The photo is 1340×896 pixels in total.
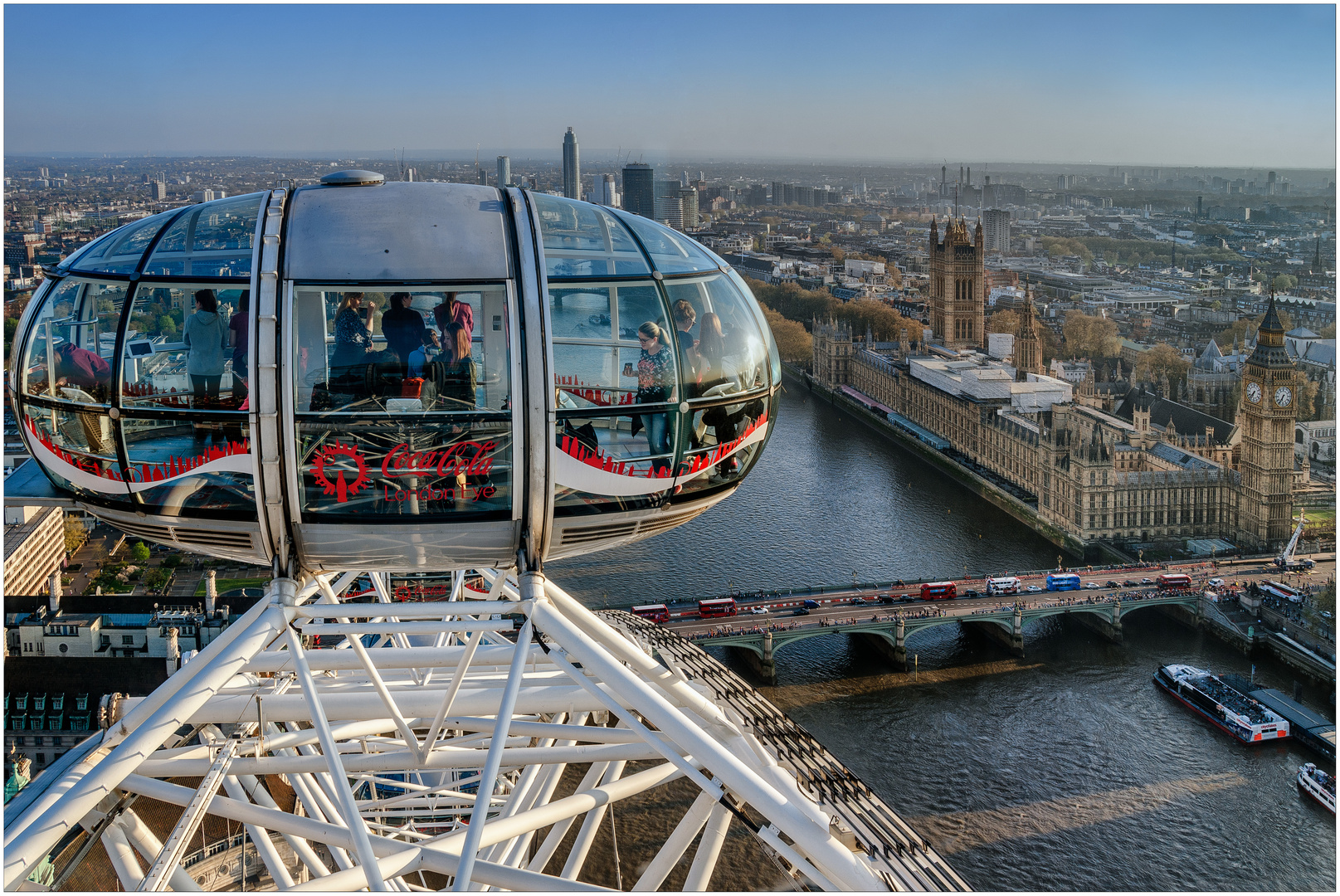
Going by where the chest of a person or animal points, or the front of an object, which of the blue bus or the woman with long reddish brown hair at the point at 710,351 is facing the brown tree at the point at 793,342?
the woman with long reddish brown hair

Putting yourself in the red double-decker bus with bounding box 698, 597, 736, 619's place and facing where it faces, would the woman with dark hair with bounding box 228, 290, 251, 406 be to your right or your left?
on your right

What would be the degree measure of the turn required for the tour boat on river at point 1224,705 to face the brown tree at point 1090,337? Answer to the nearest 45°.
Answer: approximately 45° to its right

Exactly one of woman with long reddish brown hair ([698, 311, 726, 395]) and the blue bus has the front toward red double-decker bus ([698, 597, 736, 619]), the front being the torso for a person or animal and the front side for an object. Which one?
the woman with long reddish brown hair

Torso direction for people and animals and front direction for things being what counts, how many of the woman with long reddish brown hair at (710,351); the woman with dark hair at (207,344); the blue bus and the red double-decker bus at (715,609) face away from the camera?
2

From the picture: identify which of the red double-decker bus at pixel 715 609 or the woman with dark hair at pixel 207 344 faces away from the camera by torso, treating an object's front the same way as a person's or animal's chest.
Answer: the woman with dark hair

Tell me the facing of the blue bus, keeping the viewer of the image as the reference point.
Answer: facing to the right of the viewer

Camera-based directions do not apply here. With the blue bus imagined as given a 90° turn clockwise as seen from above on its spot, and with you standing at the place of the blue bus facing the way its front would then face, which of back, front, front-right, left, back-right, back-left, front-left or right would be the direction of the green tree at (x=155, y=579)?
right

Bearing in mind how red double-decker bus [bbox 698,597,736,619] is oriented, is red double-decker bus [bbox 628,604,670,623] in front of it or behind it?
behind

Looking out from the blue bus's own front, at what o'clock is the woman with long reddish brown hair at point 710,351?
The woman with long reddish brown hair is roughly at 3 o'clock from the blue bus.

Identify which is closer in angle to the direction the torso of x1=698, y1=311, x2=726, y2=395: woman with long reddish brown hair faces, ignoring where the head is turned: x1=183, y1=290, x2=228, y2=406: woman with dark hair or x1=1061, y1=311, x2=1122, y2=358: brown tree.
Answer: the brown tree

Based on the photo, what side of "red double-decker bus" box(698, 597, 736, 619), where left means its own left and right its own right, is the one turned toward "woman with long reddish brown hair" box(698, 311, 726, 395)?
right

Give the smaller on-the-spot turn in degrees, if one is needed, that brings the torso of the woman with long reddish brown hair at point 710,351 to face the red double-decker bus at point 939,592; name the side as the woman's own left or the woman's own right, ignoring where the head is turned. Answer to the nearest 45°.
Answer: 0° — they already face it

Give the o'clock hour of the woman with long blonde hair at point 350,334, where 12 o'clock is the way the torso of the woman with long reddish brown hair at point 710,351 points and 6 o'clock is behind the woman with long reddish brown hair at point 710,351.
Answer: the woman with long blonde hair at point 350,334 is roughly at 8 o'clock from the woman with long reddish brown hair at point 710,351.
